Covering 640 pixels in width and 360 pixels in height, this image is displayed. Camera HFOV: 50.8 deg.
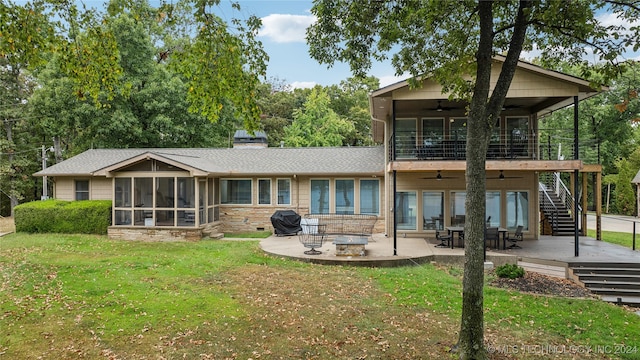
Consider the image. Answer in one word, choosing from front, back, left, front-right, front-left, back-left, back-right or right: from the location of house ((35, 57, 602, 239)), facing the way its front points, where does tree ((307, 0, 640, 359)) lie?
front

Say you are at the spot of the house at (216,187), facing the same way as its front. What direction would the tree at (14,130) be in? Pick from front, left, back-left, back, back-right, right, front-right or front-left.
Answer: back-right

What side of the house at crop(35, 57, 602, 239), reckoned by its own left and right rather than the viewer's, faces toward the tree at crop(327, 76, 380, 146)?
back

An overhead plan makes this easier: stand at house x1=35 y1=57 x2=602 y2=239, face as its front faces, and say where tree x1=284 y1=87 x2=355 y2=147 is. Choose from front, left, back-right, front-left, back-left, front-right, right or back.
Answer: back

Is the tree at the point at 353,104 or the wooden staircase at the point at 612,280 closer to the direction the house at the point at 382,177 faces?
the wooden staircase

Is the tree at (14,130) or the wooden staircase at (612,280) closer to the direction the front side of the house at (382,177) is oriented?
the wooden staircase

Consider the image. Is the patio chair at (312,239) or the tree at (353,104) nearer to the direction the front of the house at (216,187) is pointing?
the patio chair

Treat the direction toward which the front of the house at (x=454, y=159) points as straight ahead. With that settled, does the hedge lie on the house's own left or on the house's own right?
on the house's own right

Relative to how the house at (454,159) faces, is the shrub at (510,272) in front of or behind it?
in front

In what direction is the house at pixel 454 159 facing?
toward the camera
